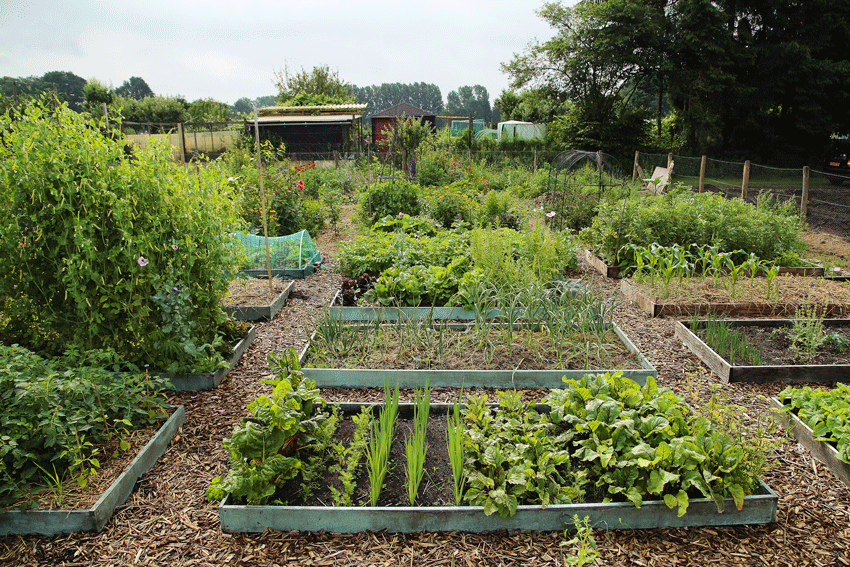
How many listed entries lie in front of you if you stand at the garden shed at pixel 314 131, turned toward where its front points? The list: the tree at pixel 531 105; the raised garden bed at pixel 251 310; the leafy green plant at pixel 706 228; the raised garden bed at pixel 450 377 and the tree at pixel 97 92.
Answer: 3

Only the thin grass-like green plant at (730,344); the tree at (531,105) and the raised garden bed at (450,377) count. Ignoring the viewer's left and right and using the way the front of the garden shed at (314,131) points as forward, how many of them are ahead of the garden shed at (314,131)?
2

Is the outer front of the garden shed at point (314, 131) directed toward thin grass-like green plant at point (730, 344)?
yes

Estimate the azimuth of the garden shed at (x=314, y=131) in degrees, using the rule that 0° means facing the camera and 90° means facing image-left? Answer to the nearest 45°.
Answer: approximately 0°

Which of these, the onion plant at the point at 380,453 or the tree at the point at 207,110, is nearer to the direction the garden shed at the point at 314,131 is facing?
the onion plant

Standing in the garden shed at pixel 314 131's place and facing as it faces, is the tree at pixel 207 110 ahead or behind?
behind

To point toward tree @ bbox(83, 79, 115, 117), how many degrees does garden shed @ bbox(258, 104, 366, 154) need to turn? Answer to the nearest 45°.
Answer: approximately 135° to its right

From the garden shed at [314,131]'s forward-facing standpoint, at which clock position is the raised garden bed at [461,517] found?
The raised garden bed is roughly at 12 o'clock from the garden shed.

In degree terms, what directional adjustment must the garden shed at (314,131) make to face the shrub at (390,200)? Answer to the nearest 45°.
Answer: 0° — it already faces it

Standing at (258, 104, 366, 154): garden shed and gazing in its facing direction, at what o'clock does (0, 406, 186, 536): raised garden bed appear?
The raised garden bed is roughly at 12 o'clock from the garden shed.

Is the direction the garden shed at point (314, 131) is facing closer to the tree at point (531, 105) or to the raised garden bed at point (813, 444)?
the raised garden bed

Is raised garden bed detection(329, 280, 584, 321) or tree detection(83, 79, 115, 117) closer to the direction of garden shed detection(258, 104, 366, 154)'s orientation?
the raised garden bed

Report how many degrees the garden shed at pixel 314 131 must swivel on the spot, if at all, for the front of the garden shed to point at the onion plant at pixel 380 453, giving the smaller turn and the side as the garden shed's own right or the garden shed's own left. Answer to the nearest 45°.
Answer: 0° — it already faces it

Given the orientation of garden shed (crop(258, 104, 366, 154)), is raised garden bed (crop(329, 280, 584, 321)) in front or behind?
in front

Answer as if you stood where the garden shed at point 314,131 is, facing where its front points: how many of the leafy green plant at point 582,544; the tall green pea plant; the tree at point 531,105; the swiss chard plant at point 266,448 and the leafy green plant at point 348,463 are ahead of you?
4

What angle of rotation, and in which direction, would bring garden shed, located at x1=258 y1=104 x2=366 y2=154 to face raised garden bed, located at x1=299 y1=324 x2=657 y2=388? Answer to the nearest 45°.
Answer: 0° — it already faces it
